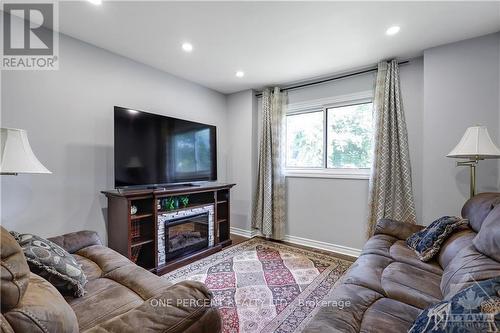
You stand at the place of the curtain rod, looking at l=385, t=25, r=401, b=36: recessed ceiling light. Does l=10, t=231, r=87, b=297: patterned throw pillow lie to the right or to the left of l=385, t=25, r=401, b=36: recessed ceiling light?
right

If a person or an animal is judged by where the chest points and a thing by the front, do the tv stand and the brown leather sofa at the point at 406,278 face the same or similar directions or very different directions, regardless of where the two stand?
very different directions

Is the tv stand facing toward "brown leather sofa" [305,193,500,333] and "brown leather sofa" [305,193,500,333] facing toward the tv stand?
yes

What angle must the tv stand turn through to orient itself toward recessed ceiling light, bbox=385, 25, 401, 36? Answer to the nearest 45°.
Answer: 0° — it already faces it

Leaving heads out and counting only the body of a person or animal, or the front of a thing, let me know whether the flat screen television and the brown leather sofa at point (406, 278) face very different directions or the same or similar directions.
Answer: very different directions

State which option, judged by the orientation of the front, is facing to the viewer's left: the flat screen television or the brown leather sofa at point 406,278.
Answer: the brown leather sofa

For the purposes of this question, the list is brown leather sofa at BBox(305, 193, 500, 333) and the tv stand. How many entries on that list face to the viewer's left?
1

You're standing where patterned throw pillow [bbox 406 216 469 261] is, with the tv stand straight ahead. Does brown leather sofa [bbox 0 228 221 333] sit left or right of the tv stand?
left

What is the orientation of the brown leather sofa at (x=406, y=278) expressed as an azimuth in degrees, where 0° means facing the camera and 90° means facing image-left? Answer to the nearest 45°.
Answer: approximately 90°

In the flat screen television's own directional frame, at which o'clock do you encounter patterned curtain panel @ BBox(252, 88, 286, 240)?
The patterned curtain panel is roughly at 10 o'clock from the flat screen television.

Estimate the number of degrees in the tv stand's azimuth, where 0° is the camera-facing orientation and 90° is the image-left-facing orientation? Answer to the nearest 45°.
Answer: approximately 315°

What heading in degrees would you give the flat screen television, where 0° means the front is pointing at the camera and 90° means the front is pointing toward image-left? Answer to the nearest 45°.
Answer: approximately 315°
